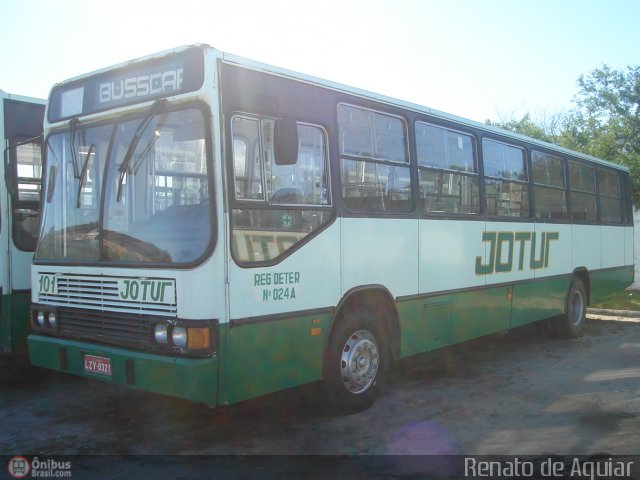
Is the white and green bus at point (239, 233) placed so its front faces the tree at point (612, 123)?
no

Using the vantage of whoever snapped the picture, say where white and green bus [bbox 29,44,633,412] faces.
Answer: facing the viewer and to the left of the viewer

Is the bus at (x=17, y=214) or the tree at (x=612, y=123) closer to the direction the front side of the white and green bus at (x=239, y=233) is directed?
the bus

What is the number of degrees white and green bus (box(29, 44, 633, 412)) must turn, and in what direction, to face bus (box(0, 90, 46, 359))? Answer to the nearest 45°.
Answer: approximately 90° to its right
